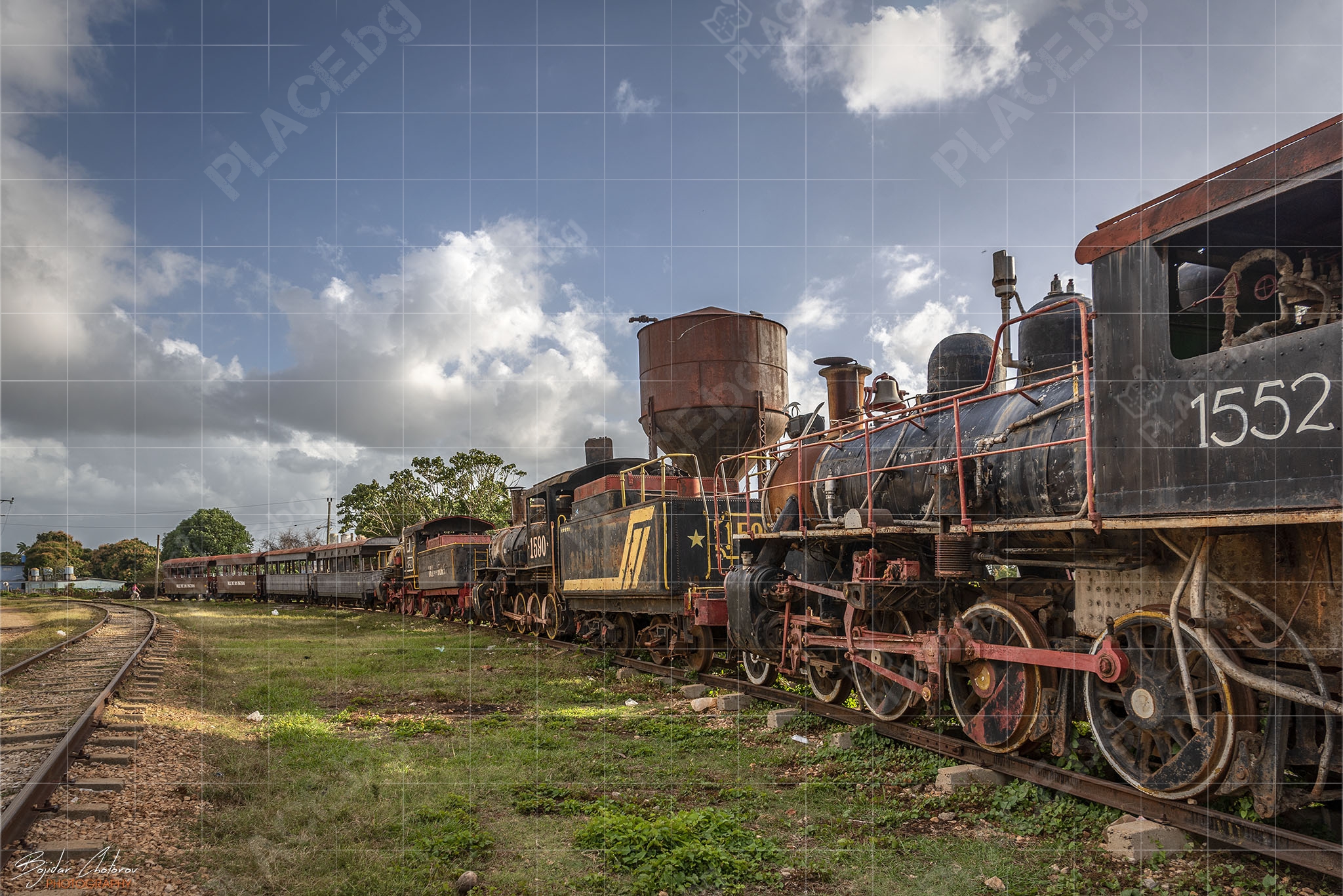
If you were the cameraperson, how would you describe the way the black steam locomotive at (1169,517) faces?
facing away from the viewer and to the left of the viewer

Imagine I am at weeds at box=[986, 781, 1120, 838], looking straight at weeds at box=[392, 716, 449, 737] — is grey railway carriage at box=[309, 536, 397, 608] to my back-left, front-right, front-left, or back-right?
front-right

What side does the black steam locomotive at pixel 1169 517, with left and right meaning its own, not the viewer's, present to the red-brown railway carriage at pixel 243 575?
front
